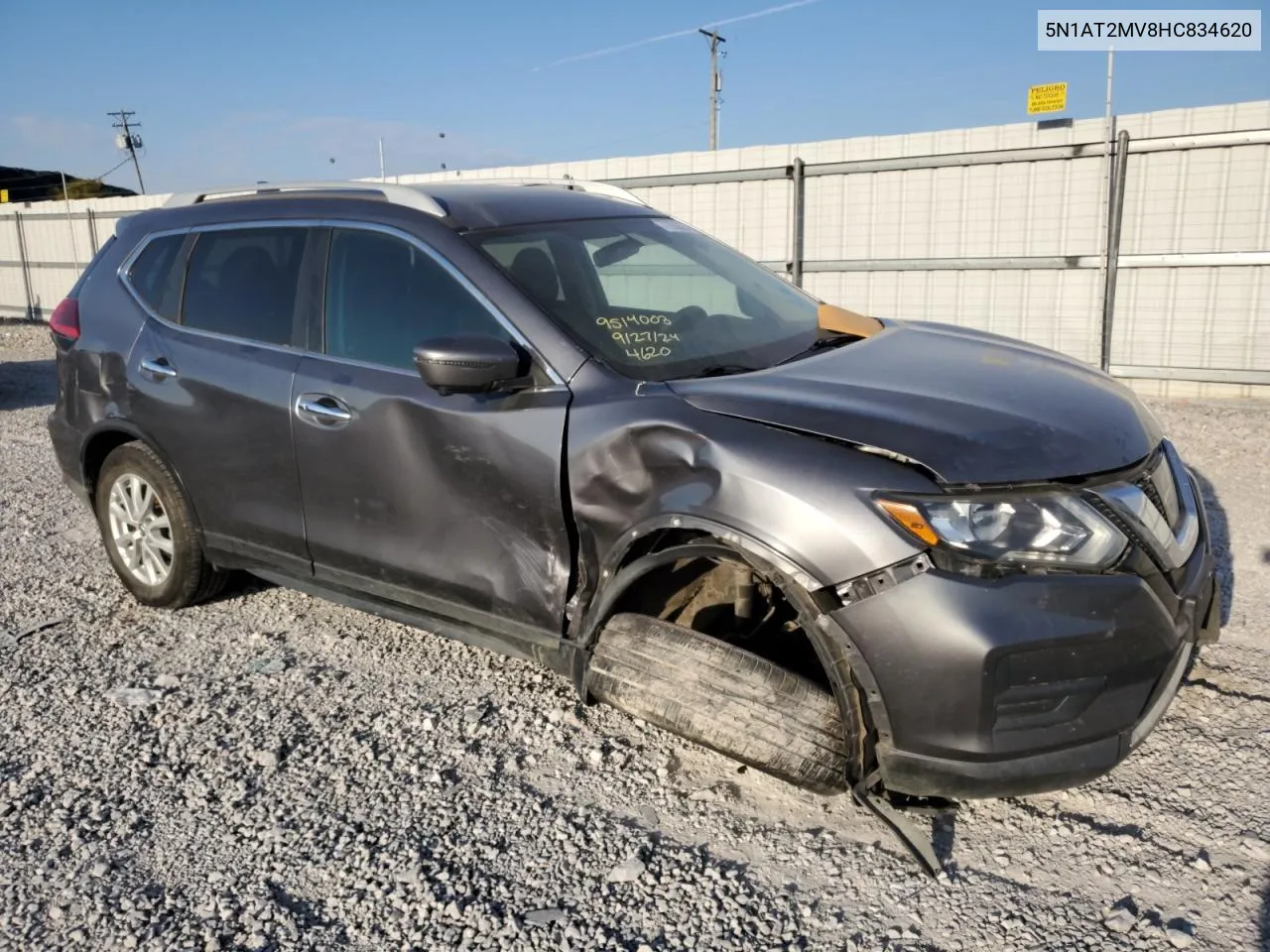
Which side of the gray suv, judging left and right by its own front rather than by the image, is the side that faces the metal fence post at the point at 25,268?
back

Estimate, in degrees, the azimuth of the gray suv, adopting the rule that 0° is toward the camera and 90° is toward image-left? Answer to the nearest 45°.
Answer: approximately 315°

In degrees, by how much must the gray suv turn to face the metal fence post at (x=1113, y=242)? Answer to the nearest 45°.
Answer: approximately 90° to its left

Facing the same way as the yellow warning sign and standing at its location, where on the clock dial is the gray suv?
The gray suv is roughly at 12 o'clock from the yellow warning sign.

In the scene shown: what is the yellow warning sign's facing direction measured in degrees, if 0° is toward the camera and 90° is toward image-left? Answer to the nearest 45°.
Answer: approximately 0°
